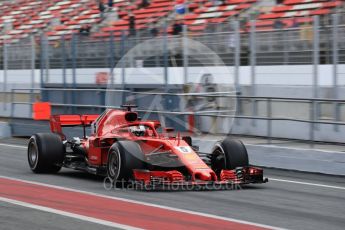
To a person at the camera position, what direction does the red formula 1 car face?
facing the viewer and to the right of the viewer
